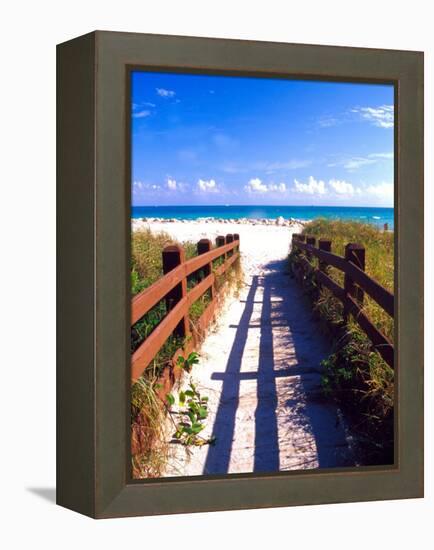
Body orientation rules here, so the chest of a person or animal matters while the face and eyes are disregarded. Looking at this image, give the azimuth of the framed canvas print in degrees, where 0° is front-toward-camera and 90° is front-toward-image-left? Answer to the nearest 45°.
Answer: approximately 315°
